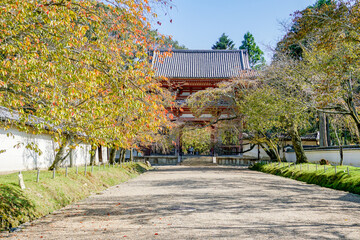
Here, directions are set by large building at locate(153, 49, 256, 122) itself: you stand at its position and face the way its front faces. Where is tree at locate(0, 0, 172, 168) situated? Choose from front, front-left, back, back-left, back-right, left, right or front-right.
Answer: front

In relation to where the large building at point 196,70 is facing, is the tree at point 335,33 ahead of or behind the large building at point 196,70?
ahead

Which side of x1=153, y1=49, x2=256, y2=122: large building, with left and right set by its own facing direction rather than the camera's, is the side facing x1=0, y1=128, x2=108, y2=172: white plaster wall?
front

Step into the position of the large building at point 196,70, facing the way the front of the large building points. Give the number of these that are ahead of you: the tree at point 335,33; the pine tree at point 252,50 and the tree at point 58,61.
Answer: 2

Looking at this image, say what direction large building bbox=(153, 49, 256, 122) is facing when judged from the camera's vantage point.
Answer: facing the viewer

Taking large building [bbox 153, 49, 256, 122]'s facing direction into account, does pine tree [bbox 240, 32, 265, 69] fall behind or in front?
behind

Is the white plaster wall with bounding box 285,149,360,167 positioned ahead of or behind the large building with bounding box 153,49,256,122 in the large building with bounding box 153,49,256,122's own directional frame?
ahead
